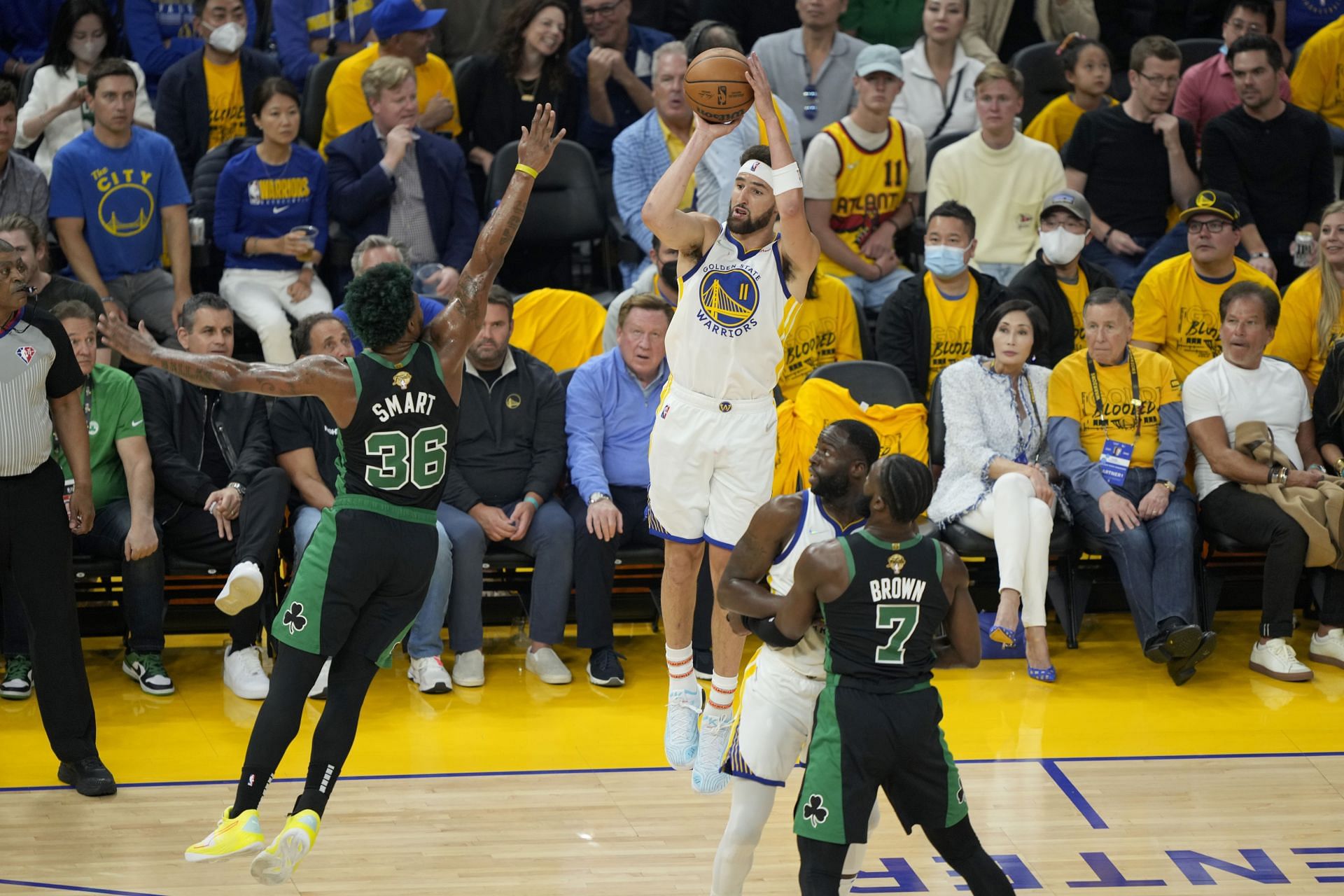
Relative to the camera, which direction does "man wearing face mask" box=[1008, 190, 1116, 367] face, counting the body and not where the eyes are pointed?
toward the camera

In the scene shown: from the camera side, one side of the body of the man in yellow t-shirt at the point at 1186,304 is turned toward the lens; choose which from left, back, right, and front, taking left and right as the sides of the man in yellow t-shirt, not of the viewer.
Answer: front

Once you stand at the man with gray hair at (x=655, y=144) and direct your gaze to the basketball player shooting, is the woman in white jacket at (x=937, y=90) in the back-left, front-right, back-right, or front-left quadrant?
back-left

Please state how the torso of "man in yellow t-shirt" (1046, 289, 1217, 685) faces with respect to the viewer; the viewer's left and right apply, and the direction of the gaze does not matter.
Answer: facing the viewer

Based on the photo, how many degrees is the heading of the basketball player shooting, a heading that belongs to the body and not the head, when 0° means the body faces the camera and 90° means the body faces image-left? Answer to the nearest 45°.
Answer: approximately 0°

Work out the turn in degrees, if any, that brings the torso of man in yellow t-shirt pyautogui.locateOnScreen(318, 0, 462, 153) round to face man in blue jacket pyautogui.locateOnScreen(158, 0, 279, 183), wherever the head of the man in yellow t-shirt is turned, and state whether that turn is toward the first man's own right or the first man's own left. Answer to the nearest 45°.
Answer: approximately 135° to the first man's own right

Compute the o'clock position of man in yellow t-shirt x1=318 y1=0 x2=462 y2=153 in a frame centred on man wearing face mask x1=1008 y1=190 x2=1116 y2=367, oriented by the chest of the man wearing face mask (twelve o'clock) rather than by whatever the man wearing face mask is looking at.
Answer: The man in yellow t-shirt is roughly at 3 o'clock from the man wearing face mask.

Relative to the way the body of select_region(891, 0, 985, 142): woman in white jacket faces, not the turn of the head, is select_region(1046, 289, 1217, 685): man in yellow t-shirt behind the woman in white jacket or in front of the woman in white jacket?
in front

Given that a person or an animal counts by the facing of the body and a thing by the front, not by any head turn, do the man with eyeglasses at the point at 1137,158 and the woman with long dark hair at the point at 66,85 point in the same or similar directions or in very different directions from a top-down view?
same or similar directions

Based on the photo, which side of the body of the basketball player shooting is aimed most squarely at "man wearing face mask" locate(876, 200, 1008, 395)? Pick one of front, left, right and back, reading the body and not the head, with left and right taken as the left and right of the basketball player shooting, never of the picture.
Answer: back

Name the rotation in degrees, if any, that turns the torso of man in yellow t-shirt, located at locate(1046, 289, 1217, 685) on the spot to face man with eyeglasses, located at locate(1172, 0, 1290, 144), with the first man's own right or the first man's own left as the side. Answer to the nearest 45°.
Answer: approximately 180°

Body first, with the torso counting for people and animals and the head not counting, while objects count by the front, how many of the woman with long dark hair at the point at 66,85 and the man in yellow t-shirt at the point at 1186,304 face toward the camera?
2

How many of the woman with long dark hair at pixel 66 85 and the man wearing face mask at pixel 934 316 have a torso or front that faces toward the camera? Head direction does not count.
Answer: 2

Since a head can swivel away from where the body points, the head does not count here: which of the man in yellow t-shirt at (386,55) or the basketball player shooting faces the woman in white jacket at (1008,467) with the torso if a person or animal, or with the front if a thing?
the man in yellow t-shirt

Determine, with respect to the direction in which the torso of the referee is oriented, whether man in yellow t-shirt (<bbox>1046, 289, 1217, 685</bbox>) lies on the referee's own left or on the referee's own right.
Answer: on the referee's own left

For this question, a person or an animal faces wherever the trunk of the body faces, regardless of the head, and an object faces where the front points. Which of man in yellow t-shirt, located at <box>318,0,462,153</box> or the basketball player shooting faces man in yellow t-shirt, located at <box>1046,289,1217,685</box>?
man in yellow t-shirt, located at <box>318,0,462,153</box>
